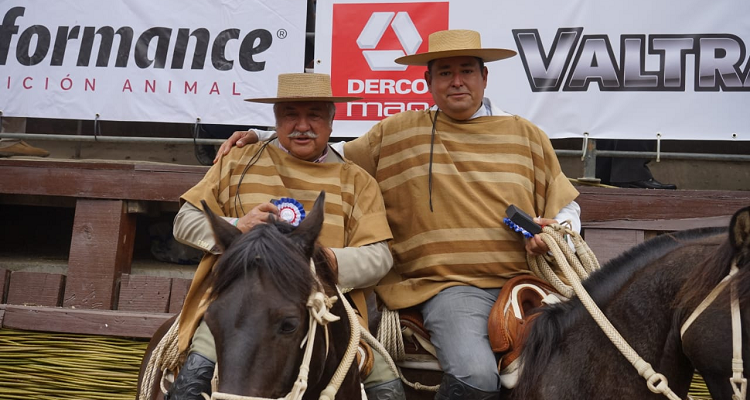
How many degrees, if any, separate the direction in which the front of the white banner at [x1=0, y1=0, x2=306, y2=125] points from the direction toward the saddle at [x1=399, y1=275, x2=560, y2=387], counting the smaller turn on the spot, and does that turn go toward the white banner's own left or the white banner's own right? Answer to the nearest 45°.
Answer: approximately 45° to the white banner's own left

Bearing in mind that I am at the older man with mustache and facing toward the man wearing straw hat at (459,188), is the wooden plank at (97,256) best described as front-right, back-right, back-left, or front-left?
back-left

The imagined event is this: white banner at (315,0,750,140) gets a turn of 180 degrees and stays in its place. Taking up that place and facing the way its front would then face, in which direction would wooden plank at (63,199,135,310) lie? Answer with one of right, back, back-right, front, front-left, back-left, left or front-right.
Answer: left

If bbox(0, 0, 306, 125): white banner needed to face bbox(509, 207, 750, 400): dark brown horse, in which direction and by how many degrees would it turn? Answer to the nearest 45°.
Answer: approximately 45° to its left

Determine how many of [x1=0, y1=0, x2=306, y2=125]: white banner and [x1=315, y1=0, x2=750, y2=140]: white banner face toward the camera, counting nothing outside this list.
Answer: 2

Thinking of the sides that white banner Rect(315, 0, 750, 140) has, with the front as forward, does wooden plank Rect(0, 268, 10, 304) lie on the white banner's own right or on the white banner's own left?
on the white banner's own right

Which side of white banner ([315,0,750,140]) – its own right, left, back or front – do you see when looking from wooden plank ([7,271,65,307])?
right

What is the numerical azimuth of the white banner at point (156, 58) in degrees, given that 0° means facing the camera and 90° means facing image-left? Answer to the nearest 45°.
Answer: approximately 0°

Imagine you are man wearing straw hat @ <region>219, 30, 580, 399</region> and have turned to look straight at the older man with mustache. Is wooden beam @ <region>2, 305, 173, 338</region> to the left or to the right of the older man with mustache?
right
